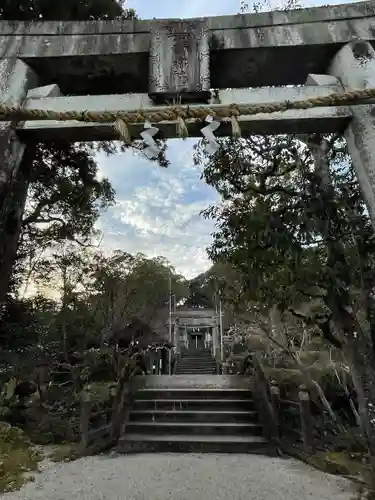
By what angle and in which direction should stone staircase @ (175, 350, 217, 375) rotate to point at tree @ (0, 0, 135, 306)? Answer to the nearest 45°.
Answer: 0° — it already faces it

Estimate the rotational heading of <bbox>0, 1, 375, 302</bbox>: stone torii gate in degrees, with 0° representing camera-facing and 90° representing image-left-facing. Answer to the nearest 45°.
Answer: approximately 0°

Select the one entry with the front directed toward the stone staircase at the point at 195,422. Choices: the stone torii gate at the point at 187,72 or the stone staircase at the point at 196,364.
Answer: the stone staircase at the point at 196,364

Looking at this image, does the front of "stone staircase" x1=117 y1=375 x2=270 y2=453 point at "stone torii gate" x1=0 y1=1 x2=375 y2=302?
yes

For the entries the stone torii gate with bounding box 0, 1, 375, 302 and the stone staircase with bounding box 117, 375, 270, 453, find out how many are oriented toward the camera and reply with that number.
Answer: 2

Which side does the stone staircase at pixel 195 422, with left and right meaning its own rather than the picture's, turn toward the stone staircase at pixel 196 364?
back

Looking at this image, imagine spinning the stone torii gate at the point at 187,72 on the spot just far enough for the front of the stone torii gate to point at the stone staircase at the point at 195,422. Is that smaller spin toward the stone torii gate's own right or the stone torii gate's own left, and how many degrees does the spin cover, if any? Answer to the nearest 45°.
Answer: approximately 180°
